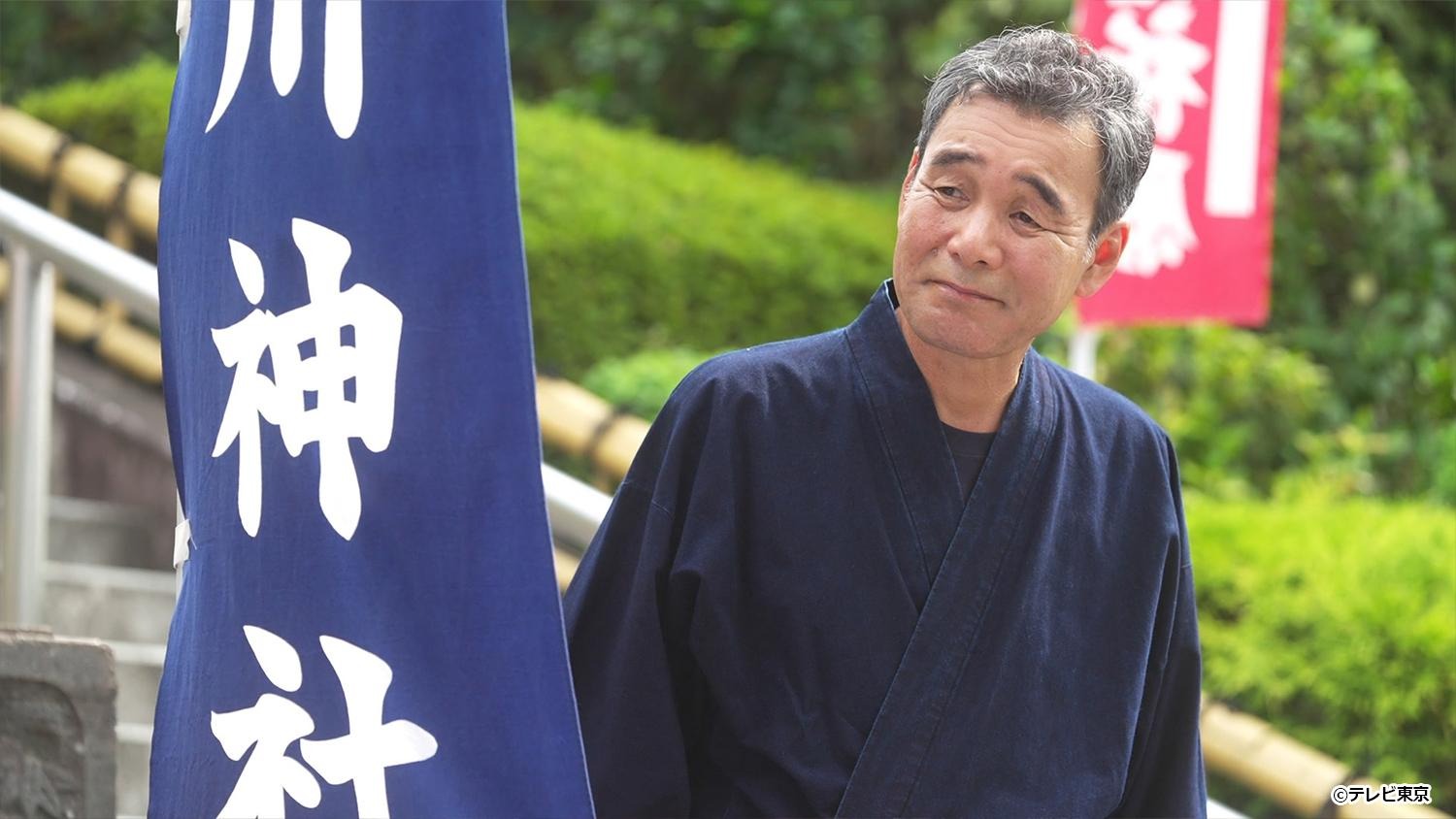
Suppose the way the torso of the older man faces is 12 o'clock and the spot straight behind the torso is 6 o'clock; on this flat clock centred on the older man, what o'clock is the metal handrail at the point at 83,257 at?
The metal handrail is roughly at 4 o'clock from the older man.

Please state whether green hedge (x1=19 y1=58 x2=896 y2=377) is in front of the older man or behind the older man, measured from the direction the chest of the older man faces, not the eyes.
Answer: behind

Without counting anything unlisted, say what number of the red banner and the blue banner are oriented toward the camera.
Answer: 2

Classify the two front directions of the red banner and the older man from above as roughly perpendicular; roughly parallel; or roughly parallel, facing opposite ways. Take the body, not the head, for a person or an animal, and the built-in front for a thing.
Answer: roughly parallel

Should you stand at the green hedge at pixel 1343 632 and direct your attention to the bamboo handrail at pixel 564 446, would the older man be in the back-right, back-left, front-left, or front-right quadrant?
front-left

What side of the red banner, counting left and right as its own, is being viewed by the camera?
front

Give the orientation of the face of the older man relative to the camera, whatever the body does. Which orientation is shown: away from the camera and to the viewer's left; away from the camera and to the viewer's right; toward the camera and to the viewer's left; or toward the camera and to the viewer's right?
toward the camera and to the viewer's left

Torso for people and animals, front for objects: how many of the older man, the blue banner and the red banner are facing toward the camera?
3

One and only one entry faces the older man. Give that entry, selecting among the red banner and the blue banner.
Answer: the red banner

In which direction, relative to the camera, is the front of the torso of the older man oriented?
toward the camera

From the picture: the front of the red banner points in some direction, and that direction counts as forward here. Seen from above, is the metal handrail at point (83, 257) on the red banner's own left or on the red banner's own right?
on the red banner's own right

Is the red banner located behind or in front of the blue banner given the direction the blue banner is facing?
behind
